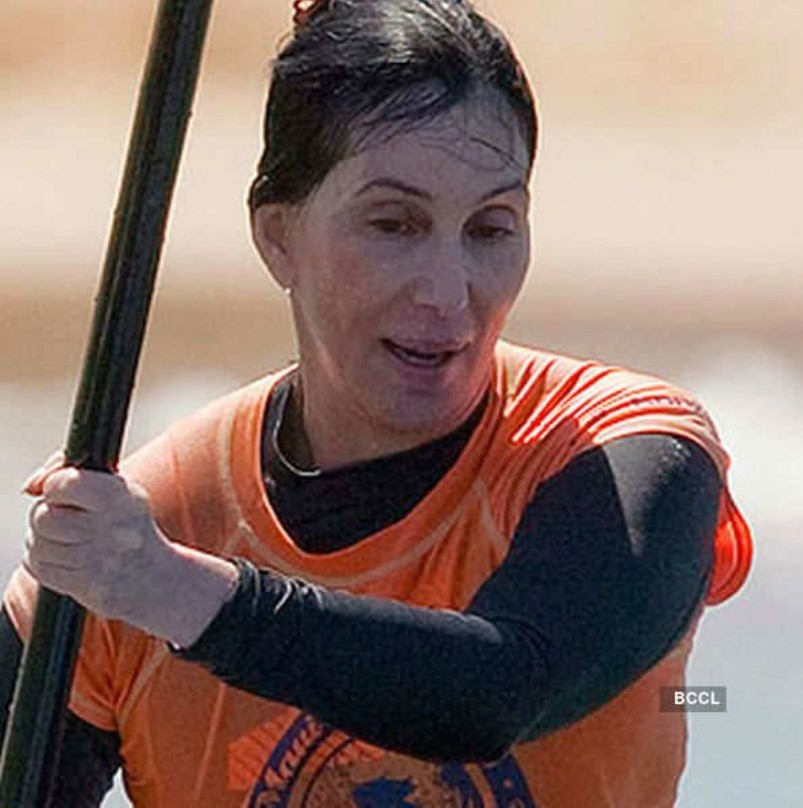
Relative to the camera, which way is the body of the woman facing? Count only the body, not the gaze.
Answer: toward the camera
